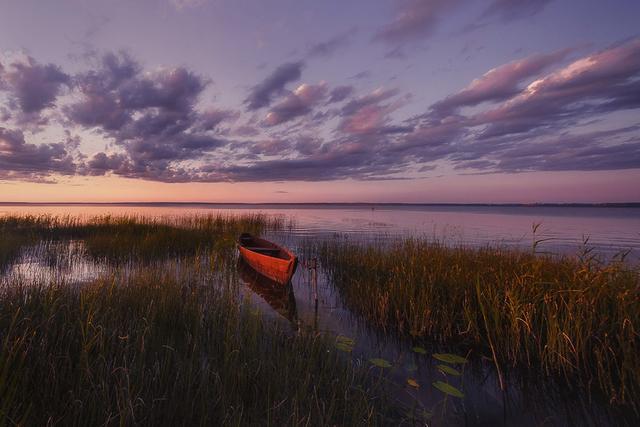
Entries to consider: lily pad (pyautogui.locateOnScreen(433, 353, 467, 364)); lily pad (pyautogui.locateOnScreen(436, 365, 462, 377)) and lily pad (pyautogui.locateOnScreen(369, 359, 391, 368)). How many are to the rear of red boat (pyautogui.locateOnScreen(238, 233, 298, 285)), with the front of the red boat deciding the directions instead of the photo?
0

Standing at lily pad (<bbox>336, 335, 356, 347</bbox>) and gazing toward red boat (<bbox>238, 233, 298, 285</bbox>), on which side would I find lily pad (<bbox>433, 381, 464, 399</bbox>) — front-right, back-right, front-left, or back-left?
back-right

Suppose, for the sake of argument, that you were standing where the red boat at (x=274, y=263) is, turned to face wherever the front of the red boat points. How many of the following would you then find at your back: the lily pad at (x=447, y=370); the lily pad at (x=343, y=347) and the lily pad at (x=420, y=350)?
0

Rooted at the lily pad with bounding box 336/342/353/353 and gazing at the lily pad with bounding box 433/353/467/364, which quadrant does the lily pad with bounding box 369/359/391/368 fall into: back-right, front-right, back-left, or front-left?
front-right

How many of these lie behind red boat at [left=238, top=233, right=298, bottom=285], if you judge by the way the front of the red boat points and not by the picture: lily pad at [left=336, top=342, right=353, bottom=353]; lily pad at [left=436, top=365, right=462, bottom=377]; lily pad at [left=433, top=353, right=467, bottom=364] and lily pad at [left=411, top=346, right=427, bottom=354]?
0

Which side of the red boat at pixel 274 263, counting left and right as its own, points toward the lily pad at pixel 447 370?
front

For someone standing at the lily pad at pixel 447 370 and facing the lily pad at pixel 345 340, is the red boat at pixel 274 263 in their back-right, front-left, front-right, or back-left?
front-right

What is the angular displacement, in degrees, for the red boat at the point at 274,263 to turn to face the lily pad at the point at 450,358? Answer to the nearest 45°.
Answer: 0° — it already faces it

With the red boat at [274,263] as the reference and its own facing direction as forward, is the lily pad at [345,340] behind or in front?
in front

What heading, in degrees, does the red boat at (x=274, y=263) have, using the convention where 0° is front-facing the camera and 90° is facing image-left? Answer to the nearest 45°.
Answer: approximately 315°

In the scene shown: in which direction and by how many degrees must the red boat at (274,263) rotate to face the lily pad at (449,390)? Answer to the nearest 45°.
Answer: approximately 45° to its right

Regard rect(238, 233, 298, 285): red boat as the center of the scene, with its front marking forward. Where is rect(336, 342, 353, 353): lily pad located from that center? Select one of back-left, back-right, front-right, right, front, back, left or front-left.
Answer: front-right

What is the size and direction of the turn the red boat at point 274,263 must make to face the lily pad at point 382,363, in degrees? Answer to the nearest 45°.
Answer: approximately 45° to its right

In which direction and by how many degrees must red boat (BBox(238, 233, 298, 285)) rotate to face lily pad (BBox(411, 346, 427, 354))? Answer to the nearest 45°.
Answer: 0° — it already faces it
